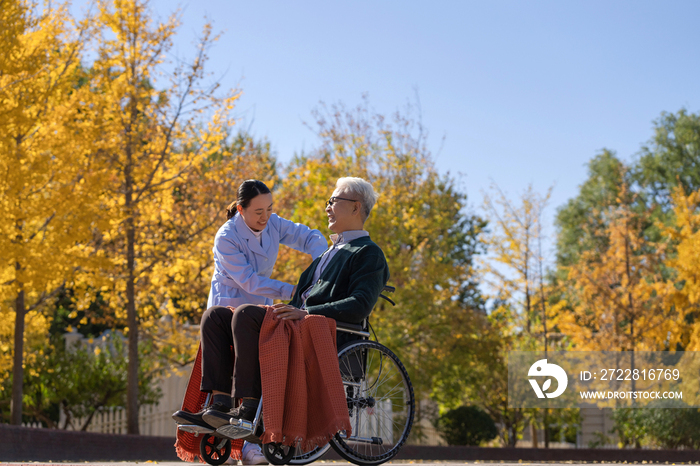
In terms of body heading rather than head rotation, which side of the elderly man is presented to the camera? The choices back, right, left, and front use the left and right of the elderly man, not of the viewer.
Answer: left

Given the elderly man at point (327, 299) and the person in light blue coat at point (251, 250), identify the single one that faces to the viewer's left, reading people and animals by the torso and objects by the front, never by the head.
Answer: the elderly man

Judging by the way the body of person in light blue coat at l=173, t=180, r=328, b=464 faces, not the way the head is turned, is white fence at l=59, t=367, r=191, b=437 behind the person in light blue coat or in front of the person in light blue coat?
behind

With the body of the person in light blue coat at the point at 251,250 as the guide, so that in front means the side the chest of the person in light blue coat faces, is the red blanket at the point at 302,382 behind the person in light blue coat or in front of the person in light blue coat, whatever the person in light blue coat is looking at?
in front

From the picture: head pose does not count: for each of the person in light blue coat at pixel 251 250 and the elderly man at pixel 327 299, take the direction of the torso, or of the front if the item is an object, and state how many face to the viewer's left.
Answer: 1

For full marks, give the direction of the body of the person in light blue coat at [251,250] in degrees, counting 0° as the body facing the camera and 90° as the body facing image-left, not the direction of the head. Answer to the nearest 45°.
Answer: approximately 315°

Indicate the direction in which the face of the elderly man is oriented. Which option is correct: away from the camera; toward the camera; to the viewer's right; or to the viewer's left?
to the viewer's left

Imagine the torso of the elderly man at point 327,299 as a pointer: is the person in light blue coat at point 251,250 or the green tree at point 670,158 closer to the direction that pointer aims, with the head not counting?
the person in light blue coat

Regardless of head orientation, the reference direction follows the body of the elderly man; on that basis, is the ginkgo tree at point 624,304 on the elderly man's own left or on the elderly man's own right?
on the elderly man's own right
